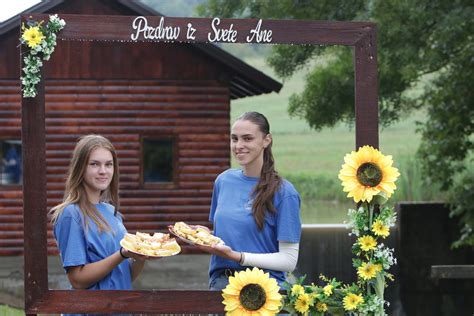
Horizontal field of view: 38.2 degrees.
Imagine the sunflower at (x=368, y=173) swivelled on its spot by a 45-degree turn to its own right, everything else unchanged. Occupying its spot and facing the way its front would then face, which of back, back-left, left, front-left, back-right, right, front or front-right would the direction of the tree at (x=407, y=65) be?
back-right

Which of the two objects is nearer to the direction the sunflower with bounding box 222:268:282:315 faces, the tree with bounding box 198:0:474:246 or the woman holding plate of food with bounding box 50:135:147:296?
the woman holding plate of food

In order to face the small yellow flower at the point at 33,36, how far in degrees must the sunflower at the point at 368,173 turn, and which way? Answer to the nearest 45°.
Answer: approximately 90° to its right

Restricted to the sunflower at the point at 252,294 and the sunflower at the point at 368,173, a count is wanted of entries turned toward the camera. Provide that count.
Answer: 2

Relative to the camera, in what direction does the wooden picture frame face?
facing the viewer

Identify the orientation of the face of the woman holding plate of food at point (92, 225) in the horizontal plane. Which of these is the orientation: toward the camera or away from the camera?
toward the camera

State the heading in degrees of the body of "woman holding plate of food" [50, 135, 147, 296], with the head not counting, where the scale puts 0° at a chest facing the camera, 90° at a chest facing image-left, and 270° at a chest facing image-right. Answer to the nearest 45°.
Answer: approximately 315°

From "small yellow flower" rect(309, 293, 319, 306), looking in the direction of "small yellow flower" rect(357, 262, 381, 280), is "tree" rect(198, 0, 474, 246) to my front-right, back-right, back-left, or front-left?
front-left

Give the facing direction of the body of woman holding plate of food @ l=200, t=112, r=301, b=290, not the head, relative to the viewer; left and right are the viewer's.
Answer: facing the viewer and to the left of the viewer

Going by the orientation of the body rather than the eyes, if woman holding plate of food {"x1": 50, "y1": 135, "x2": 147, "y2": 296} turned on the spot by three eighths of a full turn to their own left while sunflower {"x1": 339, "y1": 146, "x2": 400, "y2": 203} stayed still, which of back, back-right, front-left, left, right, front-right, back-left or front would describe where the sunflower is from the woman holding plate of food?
right

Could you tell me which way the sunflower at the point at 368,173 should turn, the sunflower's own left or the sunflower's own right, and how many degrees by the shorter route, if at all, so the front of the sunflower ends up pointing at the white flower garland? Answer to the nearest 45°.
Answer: approximately 90° to the sunflower's own right
